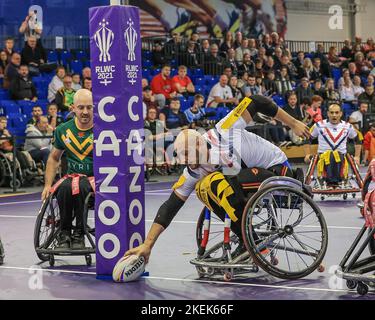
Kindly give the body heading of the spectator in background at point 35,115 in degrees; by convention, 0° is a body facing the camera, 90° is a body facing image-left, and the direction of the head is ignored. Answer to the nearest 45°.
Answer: approximately 0°

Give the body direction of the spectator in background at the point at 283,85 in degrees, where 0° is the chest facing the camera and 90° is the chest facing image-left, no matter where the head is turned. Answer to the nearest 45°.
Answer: approximately 0°

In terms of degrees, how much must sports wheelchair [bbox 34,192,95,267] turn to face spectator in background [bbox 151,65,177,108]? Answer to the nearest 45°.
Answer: approximately 180°

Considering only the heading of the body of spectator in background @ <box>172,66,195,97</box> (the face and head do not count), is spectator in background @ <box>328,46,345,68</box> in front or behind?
behind
